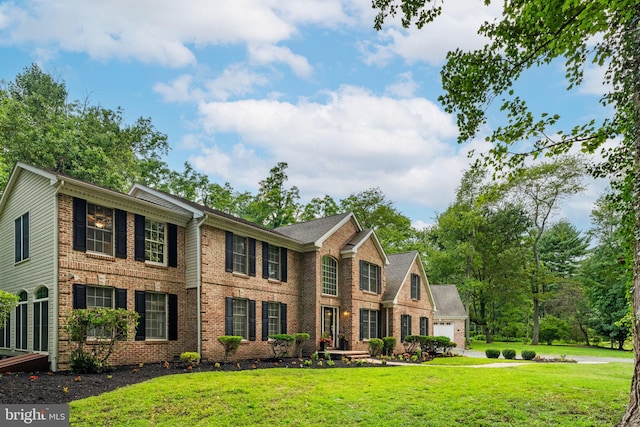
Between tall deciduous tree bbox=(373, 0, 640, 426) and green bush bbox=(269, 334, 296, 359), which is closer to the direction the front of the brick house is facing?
the tall deciduous tree

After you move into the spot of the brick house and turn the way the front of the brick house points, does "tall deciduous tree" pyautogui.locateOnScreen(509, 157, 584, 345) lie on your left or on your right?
on your left

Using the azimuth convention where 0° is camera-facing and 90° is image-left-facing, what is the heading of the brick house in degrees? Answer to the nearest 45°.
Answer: approximately 315°
